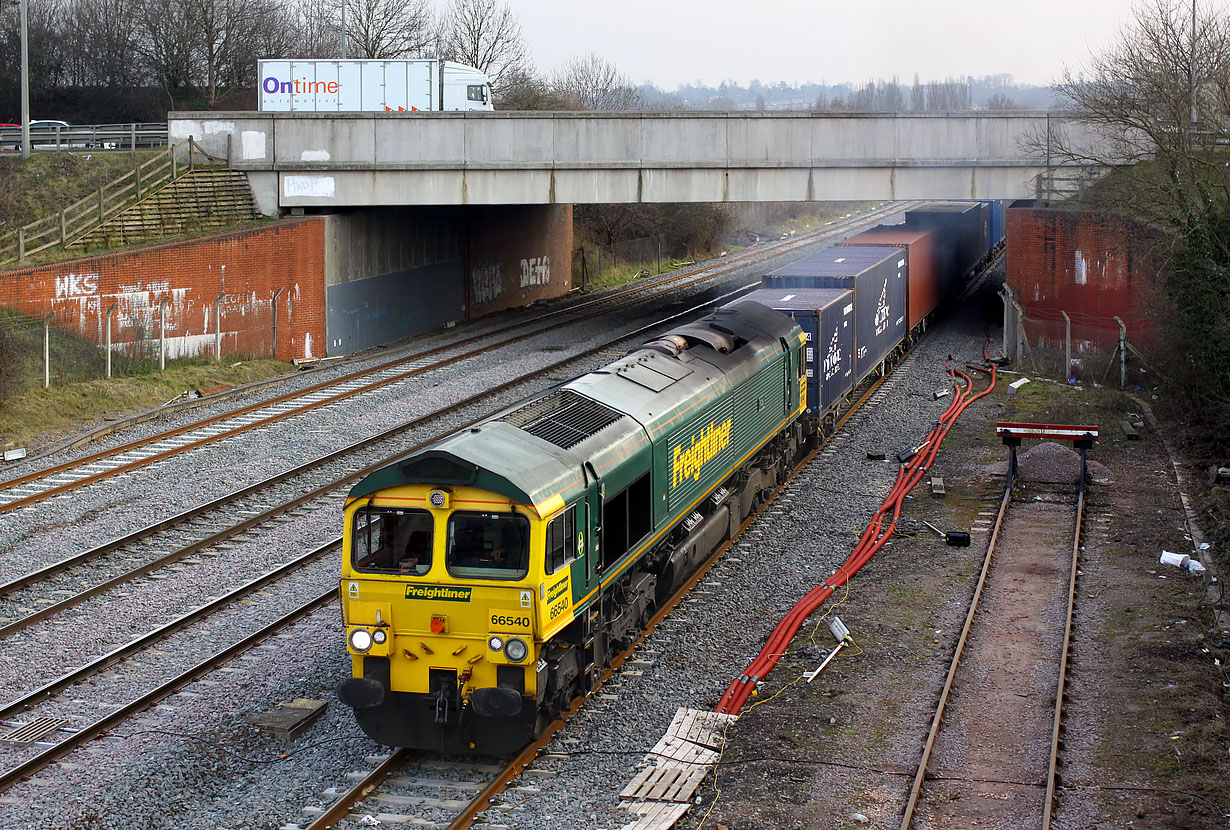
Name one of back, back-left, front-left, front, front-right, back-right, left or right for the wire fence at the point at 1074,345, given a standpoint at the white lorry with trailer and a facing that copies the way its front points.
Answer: front-right

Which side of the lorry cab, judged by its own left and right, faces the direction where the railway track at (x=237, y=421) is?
right

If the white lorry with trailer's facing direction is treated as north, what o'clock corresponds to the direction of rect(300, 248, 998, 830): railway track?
The railway track is roughly at 3 o'clock from the white lorry with trailer.

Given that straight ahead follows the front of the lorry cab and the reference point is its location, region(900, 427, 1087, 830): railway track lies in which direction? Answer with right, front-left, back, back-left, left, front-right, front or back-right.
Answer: right

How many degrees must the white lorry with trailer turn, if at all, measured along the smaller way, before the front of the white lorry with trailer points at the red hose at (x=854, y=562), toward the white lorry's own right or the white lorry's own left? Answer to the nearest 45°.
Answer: approximately 90° to the white lorry's own right

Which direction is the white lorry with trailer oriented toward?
to the viewer's right

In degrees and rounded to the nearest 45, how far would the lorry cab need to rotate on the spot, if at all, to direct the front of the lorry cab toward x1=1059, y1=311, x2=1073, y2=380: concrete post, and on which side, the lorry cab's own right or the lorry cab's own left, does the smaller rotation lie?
approximately 45° to the lorry cab's own right

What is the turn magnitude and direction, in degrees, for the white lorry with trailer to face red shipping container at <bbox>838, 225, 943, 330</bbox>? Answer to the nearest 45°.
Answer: approximately 45° to its right

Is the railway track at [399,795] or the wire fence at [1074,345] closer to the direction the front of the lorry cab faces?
the wire fence

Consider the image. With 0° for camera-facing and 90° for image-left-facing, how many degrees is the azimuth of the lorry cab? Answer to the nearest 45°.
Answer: approximately 270°

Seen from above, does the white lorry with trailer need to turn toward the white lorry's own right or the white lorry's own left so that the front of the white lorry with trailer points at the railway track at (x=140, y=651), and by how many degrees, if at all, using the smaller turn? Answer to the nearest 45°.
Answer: approximately 90° to the white lorry's own right
